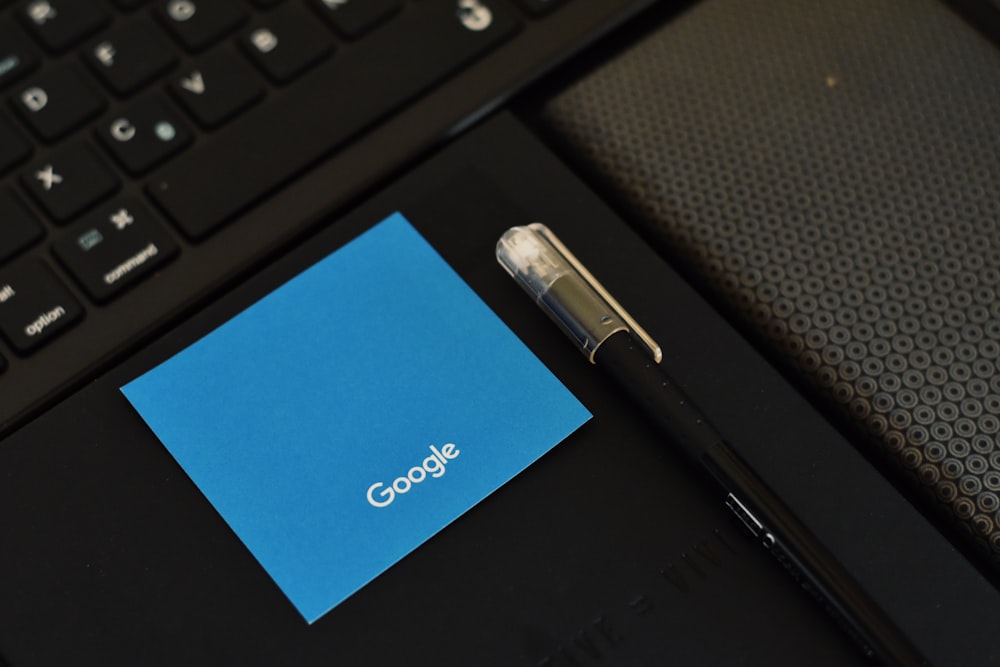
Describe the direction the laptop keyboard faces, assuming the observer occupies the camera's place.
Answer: facing the viewer and to the right of the viewer
